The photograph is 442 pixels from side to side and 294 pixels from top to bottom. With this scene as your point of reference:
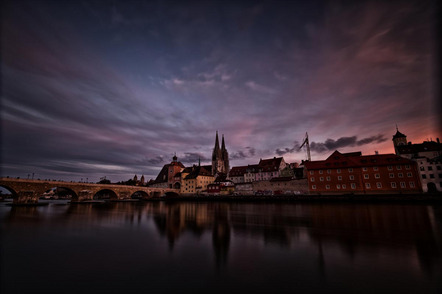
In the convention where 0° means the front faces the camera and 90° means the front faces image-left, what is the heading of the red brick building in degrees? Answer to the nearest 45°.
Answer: approximately 0°
